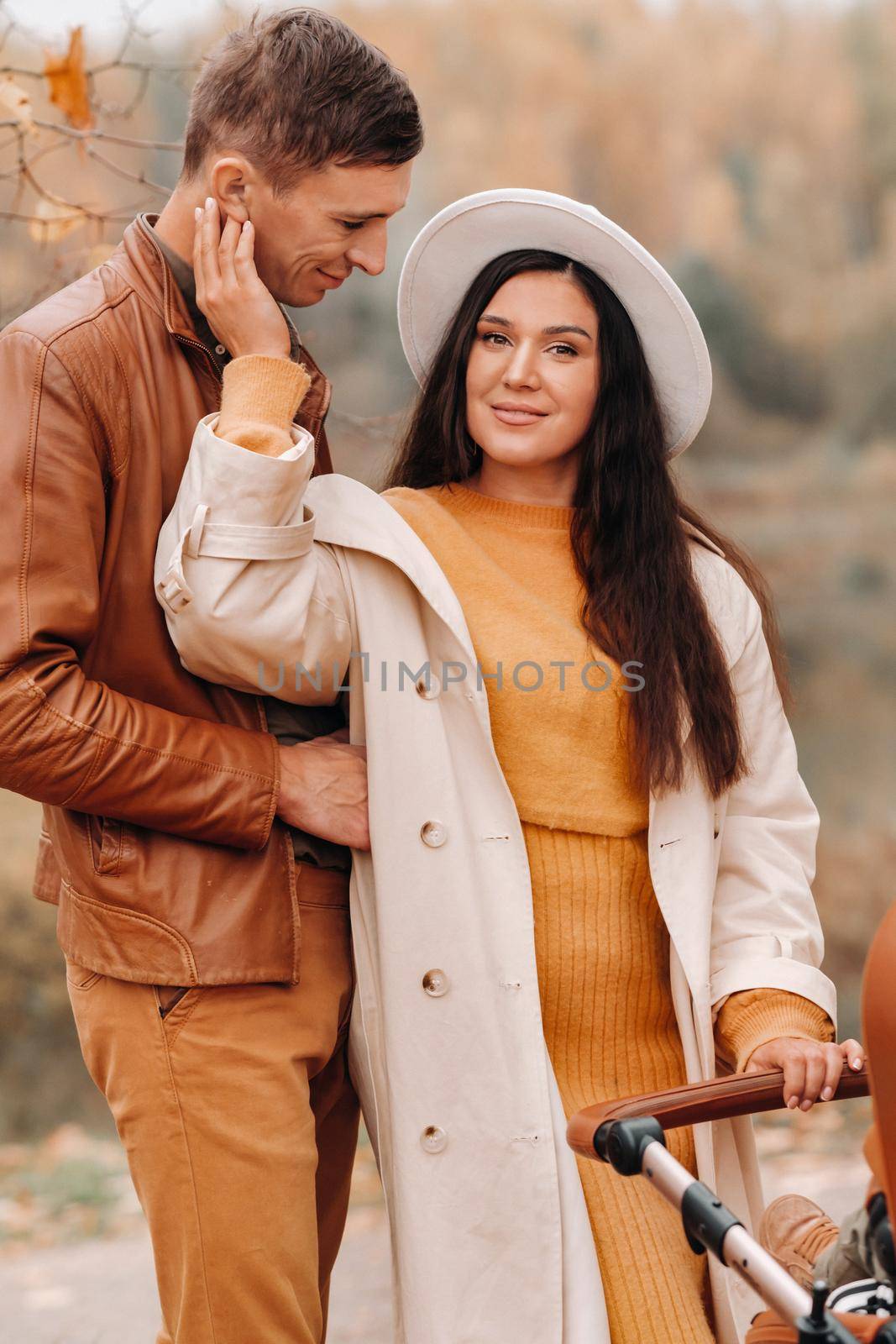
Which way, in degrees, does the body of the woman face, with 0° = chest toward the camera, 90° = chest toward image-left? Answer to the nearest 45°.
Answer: approximately 0°

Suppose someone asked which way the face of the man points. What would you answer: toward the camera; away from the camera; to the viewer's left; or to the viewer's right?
to the viewer's right
